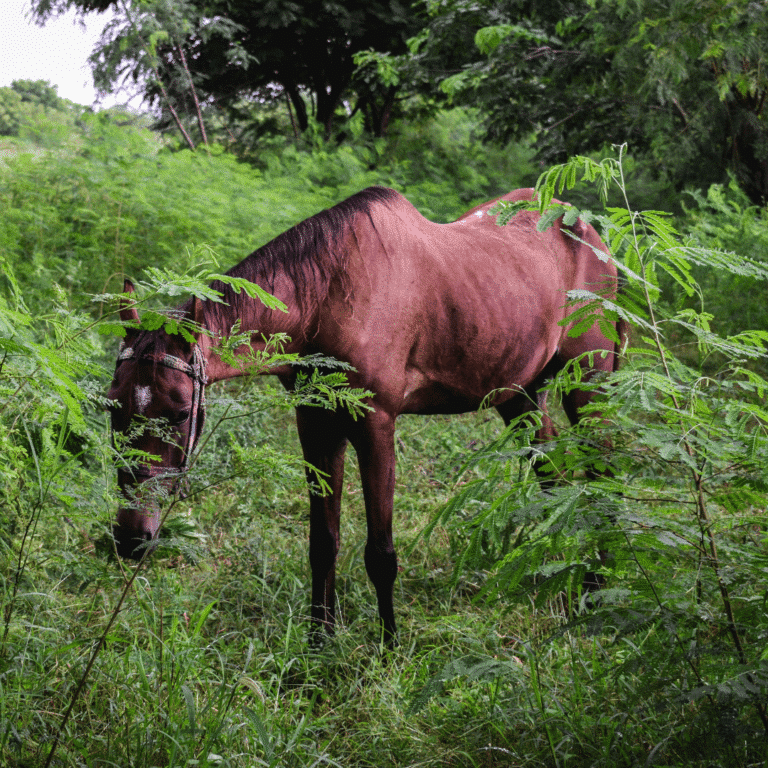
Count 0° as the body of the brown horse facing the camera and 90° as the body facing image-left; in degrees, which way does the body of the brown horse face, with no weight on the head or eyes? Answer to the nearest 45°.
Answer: approximately 45°

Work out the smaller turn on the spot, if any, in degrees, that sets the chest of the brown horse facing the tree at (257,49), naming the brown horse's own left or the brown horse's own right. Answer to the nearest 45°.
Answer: approximately 135° to the brown horse's own right

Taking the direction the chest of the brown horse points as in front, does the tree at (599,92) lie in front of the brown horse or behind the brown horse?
behind
